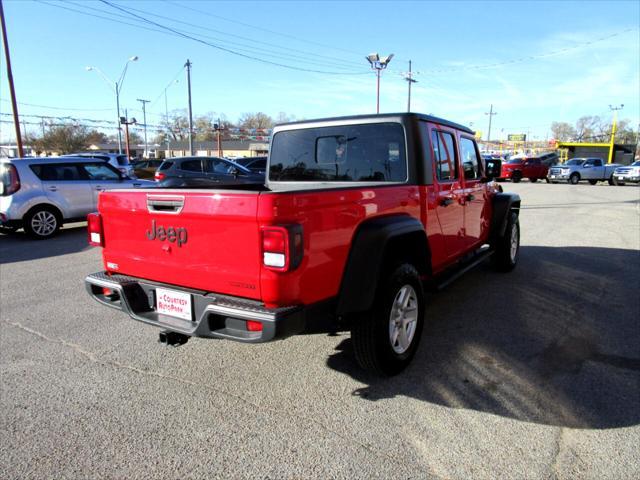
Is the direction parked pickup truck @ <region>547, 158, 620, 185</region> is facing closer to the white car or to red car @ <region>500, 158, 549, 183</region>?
the red car

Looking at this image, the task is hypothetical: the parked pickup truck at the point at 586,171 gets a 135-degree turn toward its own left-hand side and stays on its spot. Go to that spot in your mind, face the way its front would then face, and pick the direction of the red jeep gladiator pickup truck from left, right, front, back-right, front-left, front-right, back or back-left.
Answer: right

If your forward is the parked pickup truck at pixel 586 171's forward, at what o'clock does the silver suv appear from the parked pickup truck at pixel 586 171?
The silver suv is roughly at 11 o'clock from the parked pickup truck.

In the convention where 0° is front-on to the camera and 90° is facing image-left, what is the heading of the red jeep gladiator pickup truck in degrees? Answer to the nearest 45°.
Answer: approximately 225°

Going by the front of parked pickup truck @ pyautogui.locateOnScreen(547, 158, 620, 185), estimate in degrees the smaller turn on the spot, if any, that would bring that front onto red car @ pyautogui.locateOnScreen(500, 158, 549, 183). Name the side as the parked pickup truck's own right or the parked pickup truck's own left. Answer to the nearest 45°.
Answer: approximately 45° to the parked pickup truck's own right

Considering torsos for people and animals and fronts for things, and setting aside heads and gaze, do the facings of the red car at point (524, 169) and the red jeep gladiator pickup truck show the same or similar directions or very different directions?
very different directions

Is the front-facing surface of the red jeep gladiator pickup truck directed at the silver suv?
no

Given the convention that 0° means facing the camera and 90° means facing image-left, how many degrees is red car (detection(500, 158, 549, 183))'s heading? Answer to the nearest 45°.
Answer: approximately 45°

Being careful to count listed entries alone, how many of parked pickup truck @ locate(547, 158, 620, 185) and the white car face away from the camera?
0

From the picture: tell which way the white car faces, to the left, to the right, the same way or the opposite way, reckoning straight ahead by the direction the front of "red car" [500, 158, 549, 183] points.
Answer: the same way

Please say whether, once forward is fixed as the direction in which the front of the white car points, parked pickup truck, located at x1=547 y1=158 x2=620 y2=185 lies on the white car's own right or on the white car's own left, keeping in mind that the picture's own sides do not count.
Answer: on the white car's own right

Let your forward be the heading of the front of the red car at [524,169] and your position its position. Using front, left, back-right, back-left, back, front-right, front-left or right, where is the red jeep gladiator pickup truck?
front-left

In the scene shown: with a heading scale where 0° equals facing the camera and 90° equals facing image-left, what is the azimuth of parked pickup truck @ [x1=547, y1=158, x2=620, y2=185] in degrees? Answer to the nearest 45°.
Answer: approximately 45°

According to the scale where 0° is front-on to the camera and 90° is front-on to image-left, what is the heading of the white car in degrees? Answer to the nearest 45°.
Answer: approximately 45°

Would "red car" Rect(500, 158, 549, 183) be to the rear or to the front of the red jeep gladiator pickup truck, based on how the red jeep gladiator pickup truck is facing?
to the front
